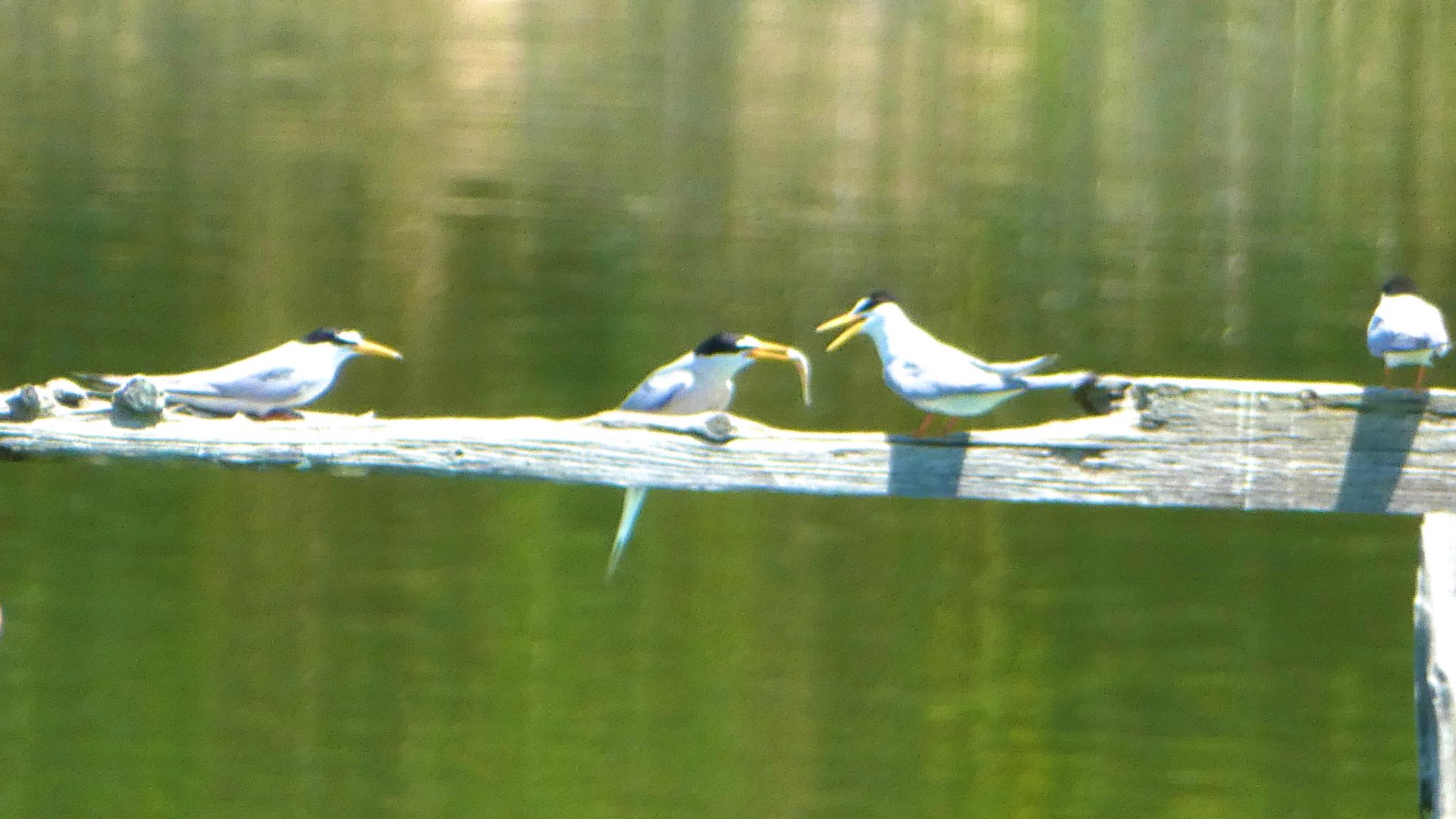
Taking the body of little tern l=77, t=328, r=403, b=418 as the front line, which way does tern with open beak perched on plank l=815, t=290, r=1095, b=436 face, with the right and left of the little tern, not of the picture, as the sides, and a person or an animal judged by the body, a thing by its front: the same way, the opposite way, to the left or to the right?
the opposite way

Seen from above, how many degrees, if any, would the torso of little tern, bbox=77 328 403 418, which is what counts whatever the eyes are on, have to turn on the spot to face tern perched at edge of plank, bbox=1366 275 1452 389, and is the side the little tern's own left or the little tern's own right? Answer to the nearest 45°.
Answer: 0° — it already faces it

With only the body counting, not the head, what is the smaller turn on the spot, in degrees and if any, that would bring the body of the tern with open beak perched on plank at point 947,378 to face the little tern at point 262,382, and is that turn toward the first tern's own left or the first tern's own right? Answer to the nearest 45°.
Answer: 0° — it already faces it

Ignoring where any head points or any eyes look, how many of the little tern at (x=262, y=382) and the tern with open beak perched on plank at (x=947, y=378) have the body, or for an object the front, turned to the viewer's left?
1

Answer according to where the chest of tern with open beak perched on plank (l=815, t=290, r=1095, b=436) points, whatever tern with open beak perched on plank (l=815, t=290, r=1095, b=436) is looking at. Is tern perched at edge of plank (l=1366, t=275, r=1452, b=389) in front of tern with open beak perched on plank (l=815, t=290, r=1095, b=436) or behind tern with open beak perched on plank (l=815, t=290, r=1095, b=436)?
behind

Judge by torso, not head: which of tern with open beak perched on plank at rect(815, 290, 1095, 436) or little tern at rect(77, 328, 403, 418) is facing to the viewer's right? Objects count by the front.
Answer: the little tern

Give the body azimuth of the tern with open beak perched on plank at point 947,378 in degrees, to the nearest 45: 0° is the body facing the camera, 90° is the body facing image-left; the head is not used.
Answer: approximately 90°

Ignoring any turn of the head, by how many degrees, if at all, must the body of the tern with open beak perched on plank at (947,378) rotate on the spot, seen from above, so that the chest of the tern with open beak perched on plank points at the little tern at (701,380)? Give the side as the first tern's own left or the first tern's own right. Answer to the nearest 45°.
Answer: approximately 45° to the first tern's own right

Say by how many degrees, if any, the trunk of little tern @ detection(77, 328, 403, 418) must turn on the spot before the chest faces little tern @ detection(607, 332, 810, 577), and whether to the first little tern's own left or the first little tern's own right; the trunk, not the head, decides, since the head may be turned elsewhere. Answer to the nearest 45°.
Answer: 0° — it already faces it

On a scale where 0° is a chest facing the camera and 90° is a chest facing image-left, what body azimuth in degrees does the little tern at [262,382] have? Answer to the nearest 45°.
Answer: approximately 270°

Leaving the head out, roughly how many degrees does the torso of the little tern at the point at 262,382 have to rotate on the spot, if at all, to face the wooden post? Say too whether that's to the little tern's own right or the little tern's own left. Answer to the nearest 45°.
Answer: approximately 45° to the little tern's own right
